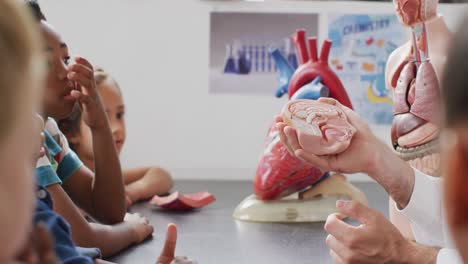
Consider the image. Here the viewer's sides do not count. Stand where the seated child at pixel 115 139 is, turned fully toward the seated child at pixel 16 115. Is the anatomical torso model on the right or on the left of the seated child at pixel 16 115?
left

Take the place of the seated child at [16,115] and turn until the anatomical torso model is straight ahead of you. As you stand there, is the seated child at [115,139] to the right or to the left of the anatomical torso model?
left

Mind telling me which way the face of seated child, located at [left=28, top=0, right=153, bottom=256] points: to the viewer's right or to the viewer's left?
to the viewer's right

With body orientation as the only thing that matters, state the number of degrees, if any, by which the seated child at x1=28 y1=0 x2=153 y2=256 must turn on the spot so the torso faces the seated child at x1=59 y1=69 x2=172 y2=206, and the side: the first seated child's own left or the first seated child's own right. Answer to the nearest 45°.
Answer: approximately 90° to the first seated child's own left

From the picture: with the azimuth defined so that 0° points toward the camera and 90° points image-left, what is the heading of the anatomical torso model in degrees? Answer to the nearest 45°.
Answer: approximately 45°

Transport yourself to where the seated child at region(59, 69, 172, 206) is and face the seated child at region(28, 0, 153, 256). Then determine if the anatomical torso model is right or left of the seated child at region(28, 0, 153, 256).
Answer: left

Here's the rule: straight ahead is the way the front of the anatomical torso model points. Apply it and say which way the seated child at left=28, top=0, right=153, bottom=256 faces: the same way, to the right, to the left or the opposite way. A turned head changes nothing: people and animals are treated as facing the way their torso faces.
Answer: to the left

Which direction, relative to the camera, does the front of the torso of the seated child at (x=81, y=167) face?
to the viewer's right

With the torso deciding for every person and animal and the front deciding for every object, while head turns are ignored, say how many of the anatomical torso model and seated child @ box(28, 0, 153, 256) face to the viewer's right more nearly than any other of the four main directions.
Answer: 1
